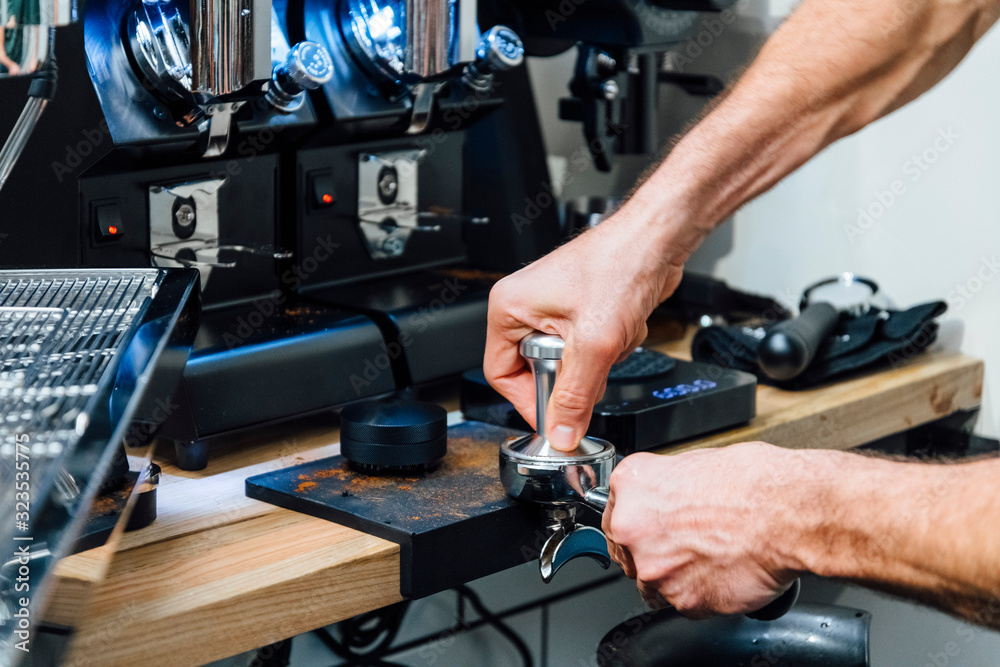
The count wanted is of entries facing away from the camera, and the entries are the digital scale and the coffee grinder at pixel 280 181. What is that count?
0

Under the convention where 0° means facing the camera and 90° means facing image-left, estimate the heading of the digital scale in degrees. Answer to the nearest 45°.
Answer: approximately 315°
